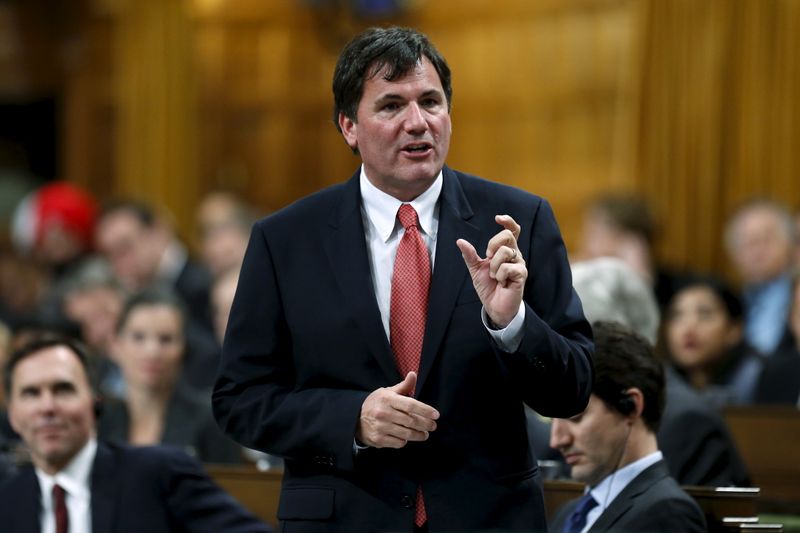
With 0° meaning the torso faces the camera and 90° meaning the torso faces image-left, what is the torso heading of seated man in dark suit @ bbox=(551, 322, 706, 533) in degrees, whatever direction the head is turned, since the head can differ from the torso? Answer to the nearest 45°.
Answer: approximately 45°

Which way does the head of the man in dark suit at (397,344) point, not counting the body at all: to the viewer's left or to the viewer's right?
to the viewer's right

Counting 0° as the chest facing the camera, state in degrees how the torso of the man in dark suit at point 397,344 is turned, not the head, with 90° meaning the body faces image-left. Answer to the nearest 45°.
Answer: approximately 0°

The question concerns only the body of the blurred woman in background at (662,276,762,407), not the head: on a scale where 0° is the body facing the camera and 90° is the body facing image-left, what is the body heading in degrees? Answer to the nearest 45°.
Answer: approximately 45°
